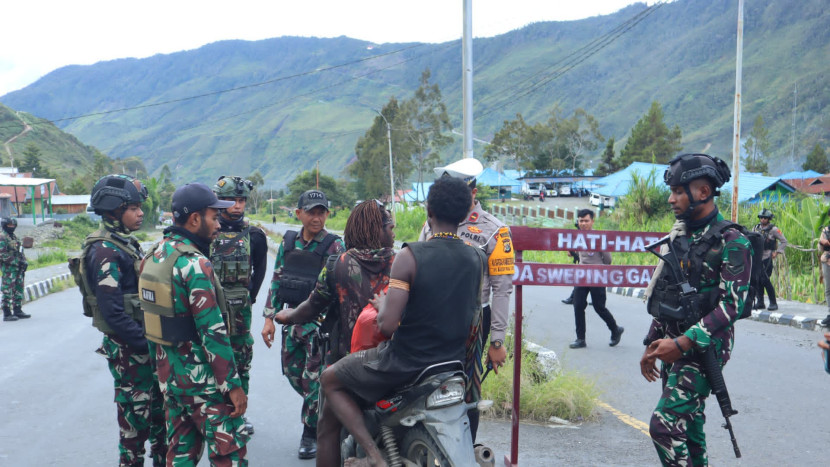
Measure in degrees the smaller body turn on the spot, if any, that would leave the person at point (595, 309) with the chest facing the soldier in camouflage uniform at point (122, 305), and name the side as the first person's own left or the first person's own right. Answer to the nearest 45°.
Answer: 0° — they already face them

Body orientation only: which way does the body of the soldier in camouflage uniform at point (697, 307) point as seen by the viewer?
to the viewer's left

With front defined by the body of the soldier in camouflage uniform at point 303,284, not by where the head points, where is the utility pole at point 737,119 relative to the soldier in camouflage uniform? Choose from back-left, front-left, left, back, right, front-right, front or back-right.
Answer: back-left

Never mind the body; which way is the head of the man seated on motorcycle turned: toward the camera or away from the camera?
away from the camera

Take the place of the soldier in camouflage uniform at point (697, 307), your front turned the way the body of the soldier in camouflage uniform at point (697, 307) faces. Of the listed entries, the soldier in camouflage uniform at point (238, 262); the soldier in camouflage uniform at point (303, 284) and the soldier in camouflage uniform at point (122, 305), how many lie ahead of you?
3

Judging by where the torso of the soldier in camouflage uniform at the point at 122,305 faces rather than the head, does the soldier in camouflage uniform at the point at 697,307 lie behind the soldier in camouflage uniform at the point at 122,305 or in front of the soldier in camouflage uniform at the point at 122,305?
in front

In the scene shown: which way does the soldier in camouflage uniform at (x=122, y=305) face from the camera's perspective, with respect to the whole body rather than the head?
to the viewer's right

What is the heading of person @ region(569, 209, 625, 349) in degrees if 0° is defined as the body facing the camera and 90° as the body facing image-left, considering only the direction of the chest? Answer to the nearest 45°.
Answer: approximately 45°

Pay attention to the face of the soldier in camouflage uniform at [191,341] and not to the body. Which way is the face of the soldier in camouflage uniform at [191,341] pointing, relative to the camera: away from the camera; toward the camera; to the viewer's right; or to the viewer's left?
to the viewer's right

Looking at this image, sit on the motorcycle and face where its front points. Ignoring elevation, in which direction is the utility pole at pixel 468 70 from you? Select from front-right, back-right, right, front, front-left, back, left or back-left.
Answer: front-right
